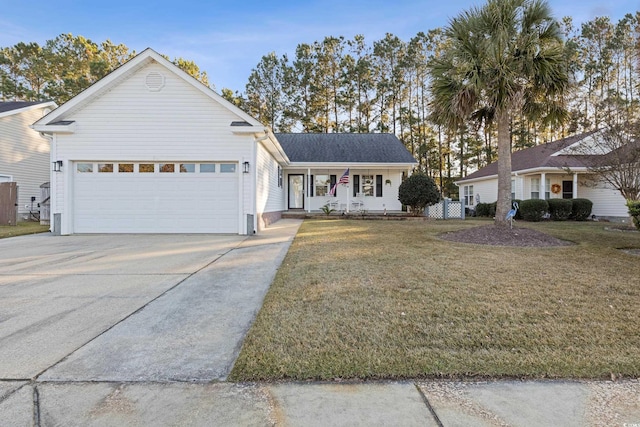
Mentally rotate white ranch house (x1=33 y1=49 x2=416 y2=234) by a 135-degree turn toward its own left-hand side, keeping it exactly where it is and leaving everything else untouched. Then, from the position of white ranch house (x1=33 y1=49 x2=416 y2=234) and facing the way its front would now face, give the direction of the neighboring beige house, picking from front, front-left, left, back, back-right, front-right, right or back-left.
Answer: left

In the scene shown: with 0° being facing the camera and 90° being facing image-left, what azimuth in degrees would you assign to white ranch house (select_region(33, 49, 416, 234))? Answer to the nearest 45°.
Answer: approximately 0°

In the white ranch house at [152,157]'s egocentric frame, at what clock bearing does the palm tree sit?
The palm tree is roughly at 10 o'clock from the white ranch house.

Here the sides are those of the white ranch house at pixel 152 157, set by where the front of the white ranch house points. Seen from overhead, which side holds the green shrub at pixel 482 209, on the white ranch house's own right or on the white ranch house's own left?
on the white ranch house's own left

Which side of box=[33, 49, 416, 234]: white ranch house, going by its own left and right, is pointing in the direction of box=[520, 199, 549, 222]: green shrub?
left

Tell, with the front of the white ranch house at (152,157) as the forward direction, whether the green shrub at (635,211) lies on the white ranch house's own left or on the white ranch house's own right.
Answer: on the white ranch house's own left

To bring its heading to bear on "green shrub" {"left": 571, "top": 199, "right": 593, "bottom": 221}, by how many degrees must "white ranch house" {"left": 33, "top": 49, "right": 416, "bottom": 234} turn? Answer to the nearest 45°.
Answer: approximately 90° to its left
